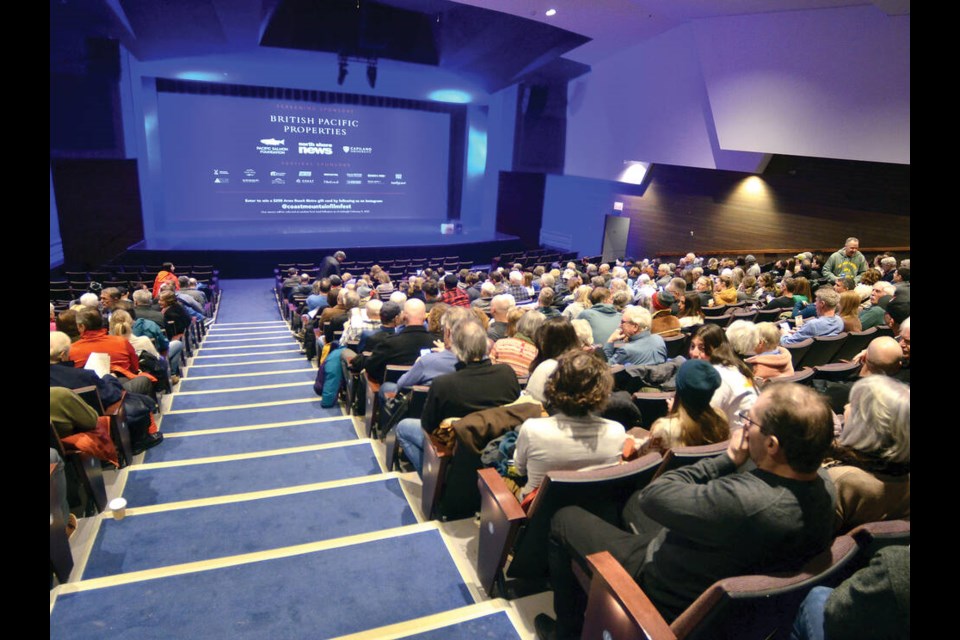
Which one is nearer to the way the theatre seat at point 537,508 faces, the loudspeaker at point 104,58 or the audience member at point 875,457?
the loudspeaker

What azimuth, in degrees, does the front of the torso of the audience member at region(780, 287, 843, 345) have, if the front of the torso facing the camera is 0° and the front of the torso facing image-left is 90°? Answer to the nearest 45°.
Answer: approximately 135°

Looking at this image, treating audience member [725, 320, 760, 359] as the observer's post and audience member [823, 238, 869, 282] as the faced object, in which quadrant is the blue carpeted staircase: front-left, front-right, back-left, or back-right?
back-left

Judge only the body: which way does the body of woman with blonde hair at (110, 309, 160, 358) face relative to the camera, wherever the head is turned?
away from the camera

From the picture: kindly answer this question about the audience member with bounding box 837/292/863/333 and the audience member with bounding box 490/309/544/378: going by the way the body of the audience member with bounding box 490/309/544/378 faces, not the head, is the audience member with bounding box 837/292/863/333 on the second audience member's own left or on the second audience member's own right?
on the second audience member's own right

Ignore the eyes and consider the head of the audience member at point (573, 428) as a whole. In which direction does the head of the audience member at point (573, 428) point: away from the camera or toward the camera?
away from the camera

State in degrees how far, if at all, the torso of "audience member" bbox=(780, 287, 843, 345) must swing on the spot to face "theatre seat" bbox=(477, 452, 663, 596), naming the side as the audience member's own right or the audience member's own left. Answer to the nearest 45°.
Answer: approximately 135° to the audience member's own left

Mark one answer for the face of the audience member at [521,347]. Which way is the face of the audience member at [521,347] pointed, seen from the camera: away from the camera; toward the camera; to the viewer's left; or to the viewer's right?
away from the camera

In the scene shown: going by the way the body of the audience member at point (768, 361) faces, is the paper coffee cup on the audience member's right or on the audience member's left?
on the audience member's left

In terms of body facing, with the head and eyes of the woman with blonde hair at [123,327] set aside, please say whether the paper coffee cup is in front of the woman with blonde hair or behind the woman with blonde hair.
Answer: behind

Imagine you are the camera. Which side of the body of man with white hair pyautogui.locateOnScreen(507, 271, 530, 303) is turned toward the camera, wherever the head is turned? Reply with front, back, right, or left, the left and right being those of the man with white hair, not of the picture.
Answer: back

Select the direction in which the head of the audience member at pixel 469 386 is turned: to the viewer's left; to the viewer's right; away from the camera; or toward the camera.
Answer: away from the camera

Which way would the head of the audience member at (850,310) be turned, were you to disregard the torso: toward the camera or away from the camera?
away from the camera

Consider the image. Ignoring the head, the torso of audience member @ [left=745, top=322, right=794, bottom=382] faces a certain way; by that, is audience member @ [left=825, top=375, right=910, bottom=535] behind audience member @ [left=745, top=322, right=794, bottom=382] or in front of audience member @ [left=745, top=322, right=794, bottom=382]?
behind

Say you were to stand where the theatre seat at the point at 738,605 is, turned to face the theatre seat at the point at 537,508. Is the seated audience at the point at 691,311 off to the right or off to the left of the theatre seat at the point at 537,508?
right

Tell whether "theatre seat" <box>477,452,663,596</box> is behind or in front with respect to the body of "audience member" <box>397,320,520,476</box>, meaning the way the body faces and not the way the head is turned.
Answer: behind
